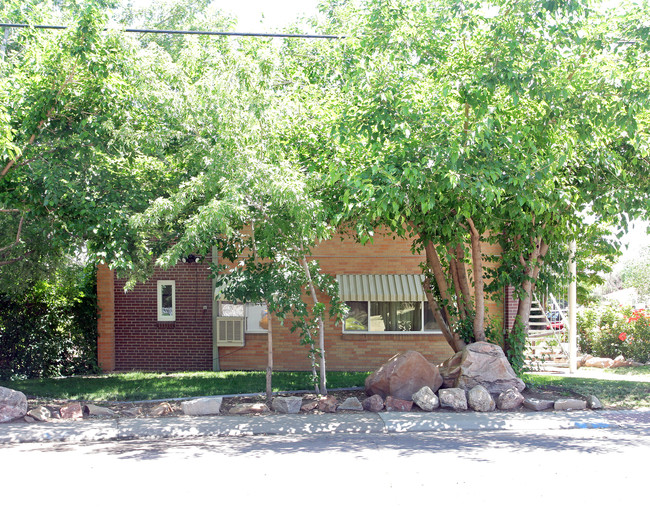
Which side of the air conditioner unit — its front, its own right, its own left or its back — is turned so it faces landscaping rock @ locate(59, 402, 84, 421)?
front

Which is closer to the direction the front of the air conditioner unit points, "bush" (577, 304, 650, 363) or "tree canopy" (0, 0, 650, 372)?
the tree canopy

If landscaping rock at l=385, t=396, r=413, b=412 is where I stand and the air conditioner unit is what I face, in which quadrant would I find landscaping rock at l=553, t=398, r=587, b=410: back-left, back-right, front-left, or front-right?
back-right

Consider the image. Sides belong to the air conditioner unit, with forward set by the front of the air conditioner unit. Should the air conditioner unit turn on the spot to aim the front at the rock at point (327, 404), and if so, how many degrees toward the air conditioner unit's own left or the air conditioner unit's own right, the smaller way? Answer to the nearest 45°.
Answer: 0° — it already faces it

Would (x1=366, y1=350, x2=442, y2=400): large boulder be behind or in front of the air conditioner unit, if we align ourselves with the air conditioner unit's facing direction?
in front

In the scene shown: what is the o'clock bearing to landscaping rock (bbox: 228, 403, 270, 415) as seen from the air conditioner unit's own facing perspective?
The landscaping rock is roughly at 12 o'clock from the air conditioner unit.

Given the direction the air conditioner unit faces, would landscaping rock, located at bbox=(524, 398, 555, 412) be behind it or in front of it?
in front

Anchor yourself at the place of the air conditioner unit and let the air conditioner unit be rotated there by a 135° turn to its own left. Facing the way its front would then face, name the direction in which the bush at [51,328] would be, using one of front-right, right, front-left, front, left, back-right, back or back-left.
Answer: back-left

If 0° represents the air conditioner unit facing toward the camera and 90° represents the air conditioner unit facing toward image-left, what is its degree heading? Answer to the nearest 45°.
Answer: approximately 0°

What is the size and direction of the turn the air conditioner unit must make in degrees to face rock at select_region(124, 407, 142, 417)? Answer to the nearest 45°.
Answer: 0° — it already faces it

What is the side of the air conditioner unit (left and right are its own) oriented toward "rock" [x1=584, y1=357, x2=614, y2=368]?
left

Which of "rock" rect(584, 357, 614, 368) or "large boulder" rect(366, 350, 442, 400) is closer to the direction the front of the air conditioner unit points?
the large boulder
